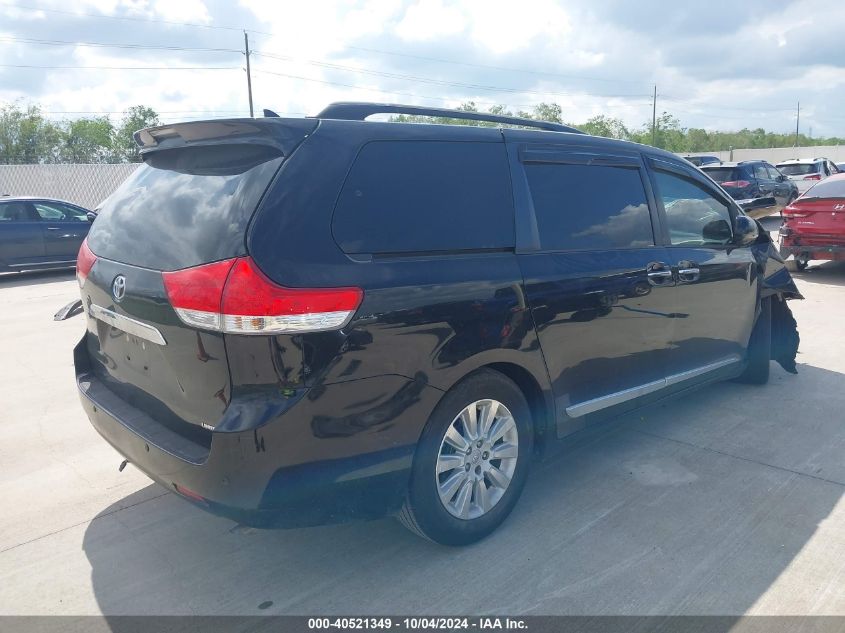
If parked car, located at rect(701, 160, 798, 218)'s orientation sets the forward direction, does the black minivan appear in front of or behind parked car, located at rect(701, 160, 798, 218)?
behind

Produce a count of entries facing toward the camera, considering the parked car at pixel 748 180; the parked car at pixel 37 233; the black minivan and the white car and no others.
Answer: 0

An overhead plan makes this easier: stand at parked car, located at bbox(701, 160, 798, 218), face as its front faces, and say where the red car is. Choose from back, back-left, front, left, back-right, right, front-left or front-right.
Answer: back-right

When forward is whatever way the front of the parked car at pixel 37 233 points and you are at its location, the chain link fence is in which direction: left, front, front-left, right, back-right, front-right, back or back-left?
left

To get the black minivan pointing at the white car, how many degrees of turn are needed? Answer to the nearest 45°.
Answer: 0° — it already faces it

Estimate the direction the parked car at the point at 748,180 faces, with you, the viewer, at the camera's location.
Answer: facing away from the viewer and to the right of the viewer

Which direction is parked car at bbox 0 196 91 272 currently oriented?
to the viewer's right

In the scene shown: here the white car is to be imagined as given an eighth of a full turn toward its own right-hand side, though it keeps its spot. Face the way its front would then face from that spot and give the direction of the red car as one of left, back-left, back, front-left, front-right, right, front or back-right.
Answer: right

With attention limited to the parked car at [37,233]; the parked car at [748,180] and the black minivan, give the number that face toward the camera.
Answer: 0

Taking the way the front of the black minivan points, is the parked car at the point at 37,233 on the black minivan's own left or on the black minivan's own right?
on the black minivan's own left

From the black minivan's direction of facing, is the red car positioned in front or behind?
in front

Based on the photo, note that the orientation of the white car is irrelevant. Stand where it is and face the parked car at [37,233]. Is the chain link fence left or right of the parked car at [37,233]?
right

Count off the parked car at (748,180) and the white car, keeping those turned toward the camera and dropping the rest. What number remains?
0

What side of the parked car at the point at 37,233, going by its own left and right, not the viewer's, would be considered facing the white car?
front

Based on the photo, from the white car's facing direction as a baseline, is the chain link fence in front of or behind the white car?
behind
